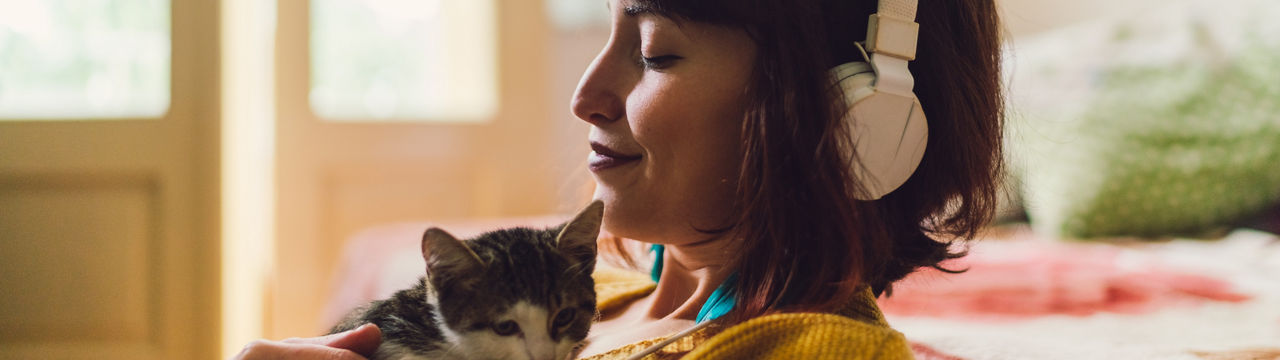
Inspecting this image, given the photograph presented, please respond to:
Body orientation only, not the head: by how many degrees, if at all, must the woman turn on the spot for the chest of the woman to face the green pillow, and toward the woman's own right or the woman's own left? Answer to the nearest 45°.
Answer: approximately 135° to the woman's own right

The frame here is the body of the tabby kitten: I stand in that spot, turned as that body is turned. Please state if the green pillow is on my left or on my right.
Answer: on my left

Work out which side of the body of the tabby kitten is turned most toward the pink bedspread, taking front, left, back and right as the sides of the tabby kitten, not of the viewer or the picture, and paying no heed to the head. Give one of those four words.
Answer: left

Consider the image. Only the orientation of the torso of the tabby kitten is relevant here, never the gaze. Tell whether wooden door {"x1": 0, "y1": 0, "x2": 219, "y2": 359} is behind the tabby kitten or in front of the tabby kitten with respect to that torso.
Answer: behind

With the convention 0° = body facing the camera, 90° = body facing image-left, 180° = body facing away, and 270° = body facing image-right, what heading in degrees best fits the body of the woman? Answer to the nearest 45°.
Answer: approximately 90°

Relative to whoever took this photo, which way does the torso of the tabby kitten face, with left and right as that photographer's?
facing the viewer and to the right of the viewer

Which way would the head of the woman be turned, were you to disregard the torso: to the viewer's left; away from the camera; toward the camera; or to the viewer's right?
to the viewer's left

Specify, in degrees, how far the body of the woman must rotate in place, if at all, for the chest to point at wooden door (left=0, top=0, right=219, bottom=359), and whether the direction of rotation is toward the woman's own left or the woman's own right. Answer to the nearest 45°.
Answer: approximately 45° to the woman's own right
